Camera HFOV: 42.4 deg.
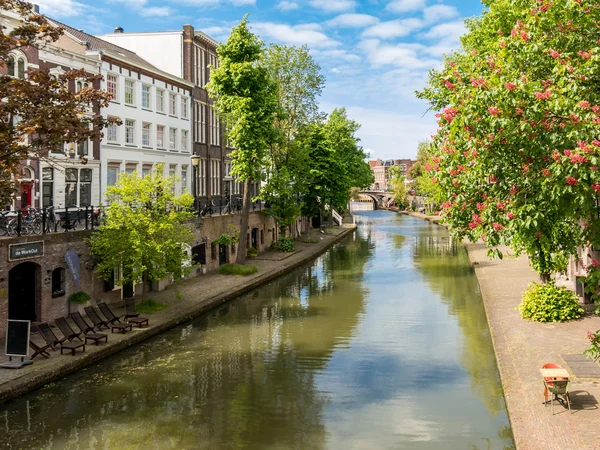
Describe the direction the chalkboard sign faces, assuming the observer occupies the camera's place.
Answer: facing the viewer

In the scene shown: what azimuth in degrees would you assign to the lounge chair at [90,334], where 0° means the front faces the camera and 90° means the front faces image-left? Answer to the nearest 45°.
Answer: approximately 315°

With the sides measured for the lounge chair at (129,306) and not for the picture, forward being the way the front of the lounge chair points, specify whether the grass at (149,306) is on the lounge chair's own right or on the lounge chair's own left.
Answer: on the lounge chair's own left

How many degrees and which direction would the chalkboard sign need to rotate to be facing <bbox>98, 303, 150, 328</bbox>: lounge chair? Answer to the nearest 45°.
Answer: approximately 135° to its left

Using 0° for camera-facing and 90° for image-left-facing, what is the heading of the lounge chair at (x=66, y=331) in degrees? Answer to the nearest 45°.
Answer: approximately 315°

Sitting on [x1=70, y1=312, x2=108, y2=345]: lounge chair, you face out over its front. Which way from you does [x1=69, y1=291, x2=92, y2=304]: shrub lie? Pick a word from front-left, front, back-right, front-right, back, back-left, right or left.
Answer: back-left

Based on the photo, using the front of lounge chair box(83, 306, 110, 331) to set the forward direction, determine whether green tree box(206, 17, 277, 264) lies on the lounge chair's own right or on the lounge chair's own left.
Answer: on the lounge chair's own left

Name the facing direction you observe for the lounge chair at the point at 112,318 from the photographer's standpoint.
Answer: facing the viewer and to the right of the viewer

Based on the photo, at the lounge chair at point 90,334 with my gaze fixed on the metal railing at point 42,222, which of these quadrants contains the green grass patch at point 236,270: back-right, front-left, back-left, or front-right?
front-right

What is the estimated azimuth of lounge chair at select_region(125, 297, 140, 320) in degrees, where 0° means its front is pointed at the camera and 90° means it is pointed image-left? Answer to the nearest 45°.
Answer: approximately 315°

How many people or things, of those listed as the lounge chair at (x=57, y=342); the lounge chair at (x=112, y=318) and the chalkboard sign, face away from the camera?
0

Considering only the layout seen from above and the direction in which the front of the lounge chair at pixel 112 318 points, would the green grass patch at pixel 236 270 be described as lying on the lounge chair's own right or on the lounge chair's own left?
on the lounge chair's own left

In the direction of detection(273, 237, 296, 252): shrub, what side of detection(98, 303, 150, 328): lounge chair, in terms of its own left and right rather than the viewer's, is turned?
left

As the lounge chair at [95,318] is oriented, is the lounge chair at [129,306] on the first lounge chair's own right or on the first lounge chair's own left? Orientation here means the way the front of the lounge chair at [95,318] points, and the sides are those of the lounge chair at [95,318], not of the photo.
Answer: on the first lounge chair's own left

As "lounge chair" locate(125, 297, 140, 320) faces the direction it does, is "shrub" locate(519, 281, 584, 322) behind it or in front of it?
in front
